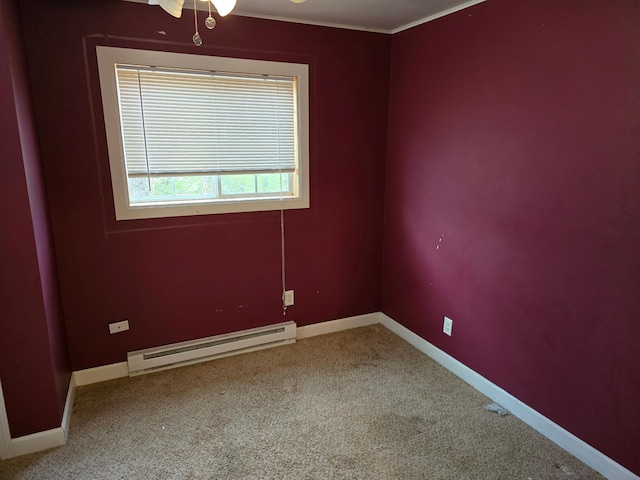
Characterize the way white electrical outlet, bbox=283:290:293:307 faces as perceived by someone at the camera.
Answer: facing the viewer

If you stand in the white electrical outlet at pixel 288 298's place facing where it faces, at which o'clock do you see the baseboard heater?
The baseboard heater is roughly at 2 o'clock from the white electrical outlet.
